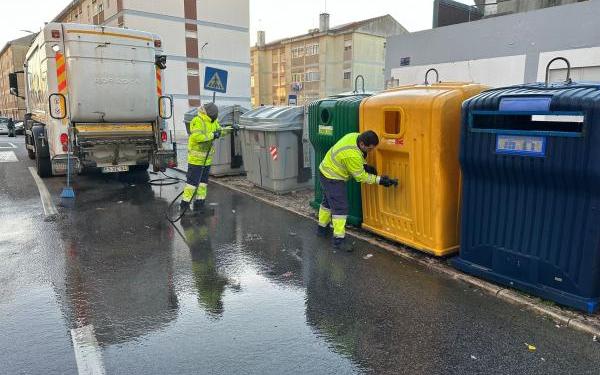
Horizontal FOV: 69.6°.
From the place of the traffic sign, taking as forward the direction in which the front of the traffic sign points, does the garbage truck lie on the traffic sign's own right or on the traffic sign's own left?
on the traffic sign's own right

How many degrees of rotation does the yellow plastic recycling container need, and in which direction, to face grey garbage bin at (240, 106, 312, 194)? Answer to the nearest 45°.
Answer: approximately 90° to its right

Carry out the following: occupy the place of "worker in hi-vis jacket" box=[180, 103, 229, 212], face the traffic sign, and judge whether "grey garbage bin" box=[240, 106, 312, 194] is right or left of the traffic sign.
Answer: right

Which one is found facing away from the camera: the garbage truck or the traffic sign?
the garbage truck

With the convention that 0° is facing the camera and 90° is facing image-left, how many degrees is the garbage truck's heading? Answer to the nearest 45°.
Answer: approximately 180°

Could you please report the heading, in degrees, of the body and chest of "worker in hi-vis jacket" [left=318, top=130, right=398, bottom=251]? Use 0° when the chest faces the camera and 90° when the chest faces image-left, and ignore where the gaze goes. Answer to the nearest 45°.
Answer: approximately 270°

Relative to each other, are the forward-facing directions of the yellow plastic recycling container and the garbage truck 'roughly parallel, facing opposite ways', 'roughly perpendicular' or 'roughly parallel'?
roughly perpendicular

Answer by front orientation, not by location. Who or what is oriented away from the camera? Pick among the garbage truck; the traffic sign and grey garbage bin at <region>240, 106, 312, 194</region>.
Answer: the garbage truck

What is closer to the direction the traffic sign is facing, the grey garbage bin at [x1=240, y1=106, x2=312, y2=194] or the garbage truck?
the grey garbage bin

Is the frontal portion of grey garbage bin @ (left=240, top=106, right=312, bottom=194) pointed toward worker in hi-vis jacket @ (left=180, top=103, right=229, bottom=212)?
yes
